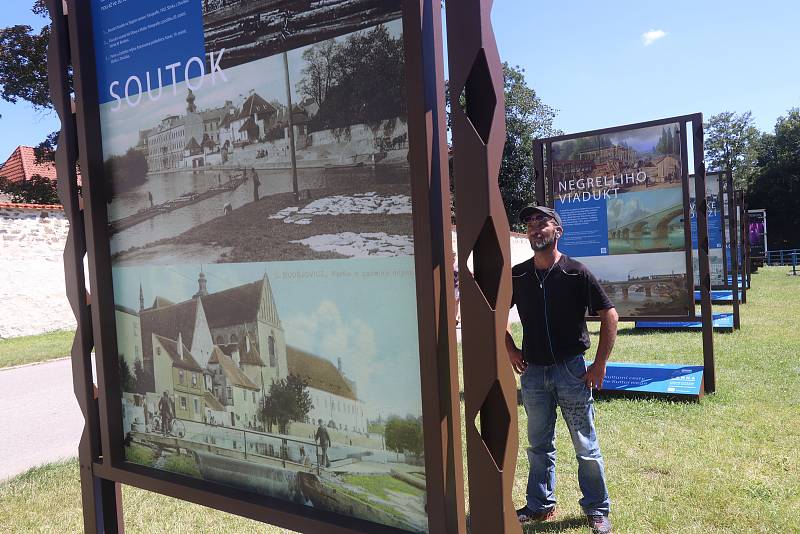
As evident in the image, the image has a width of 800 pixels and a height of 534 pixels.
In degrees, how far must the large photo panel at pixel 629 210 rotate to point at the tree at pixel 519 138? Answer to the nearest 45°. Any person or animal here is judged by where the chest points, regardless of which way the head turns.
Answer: approximately 135° to its right

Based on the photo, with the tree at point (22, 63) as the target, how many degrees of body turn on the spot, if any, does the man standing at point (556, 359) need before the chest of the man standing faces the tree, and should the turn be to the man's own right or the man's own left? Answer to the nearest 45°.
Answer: approximately 90° to the man's own right

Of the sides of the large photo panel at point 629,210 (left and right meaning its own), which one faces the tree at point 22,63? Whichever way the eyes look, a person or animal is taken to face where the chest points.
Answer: right

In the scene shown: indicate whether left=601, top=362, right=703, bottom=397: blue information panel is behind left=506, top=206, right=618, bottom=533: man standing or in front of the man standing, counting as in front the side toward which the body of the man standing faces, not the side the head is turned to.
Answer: behind

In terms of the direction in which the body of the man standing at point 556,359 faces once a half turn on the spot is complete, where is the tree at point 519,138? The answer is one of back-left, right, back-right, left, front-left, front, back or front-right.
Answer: front-left

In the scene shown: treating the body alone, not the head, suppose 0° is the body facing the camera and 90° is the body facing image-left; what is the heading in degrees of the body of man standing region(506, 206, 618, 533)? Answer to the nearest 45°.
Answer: approximately 45°

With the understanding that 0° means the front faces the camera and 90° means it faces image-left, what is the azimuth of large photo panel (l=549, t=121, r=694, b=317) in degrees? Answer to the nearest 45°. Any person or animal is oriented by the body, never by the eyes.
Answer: approximately 45°
